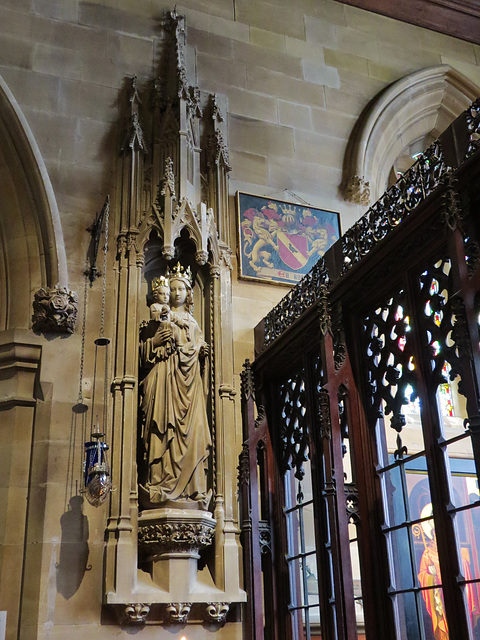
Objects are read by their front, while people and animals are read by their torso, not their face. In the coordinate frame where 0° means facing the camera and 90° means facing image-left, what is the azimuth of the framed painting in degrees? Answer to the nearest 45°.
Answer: approximately 315°
